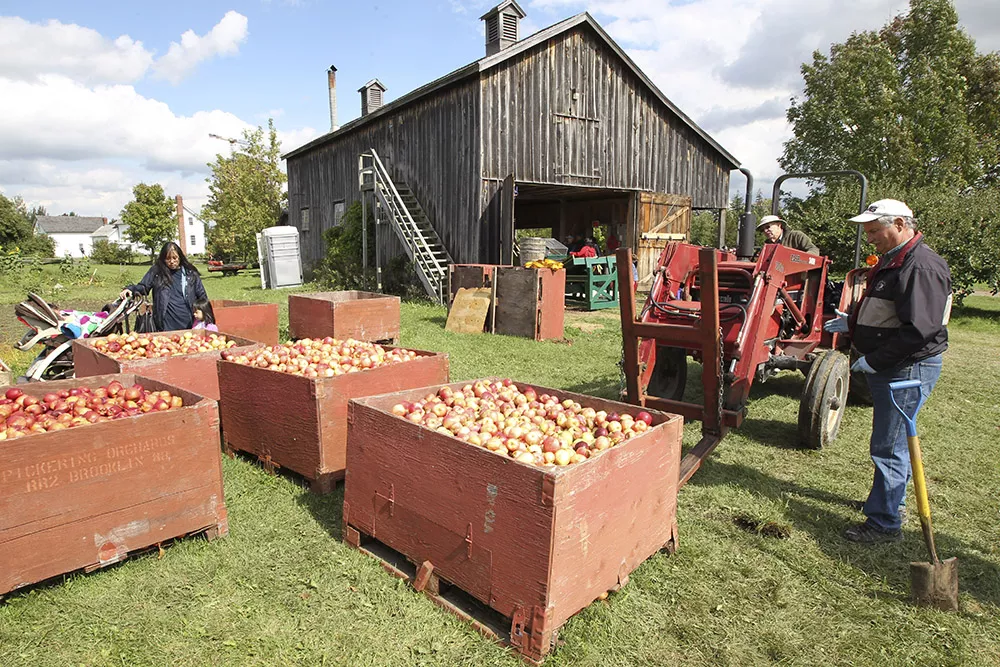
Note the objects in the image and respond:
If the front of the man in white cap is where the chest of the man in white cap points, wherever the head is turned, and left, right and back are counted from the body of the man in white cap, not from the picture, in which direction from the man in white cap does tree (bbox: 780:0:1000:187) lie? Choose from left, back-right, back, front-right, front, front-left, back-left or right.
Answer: right

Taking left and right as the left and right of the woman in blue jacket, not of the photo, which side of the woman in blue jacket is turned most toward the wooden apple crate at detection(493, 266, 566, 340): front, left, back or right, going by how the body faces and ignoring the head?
left

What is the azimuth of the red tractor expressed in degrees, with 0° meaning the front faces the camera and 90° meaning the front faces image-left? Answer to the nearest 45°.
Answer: approximately 45°

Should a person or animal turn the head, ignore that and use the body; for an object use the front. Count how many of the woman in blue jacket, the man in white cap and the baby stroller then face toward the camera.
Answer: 1

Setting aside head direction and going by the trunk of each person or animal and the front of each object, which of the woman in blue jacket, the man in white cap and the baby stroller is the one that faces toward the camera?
the woman in blue jacket

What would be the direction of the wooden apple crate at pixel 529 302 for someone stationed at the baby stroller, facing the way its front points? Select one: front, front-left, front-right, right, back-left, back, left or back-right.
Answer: back

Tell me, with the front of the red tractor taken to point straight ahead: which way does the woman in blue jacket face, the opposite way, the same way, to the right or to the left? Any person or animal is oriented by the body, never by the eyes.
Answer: to the left

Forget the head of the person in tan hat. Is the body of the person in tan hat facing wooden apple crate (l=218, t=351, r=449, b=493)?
yes

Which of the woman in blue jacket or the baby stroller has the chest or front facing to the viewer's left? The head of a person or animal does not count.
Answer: the baby stroller

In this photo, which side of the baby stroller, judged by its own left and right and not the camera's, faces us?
left

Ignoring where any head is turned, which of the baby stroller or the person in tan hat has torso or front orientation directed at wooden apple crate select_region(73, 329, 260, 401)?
the person in tan hat

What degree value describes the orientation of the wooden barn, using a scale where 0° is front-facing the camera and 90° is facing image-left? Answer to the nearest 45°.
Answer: approximately 315°

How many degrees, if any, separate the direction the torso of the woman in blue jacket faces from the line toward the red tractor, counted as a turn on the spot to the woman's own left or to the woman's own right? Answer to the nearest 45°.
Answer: approximately 45° to the woman's own left

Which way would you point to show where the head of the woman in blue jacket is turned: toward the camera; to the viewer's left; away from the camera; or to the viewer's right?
toward the camera

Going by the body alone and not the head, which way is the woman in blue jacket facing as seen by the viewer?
toward the camera

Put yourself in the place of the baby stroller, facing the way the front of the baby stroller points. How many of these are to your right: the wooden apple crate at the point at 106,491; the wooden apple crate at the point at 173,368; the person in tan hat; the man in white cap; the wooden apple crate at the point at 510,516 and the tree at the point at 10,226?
1

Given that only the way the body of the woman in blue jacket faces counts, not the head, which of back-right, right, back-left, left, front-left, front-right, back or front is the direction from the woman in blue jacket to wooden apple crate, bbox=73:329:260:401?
front

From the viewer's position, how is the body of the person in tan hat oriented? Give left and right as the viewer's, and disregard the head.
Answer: facing the viewer and to the left of the viewer

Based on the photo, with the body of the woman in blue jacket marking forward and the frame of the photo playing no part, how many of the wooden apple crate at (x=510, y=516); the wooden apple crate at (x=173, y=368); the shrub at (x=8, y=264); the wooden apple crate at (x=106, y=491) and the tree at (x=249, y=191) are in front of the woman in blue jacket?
3

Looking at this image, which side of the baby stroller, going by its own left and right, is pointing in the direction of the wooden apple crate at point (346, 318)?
back

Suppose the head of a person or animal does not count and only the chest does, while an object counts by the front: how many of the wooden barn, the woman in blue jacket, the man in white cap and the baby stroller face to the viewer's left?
2
